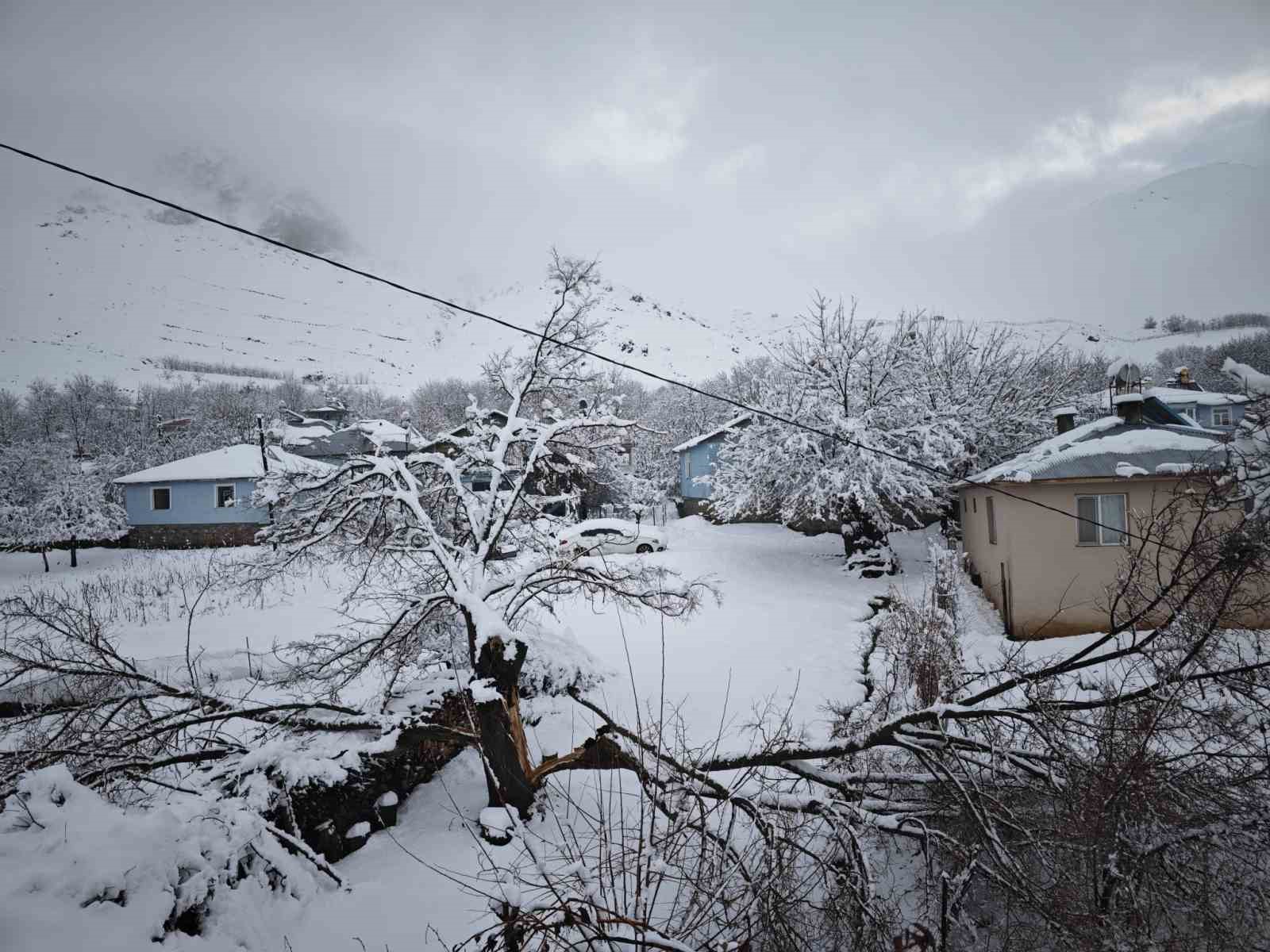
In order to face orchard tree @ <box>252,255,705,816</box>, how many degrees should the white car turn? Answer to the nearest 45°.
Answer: approximately 90° to its right

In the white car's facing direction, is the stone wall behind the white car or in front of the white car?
behind

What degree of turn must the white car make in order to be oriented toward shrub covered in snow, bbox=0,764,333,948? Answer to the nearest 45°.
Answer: approximately 90° to its right

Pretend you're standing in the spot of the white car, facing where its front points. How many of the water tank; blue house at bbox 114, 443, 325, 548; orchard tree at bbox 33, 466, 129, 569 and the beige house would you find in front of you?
2

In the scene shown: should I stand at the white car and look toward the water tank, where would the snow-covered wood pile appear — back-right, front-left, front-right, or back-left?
back-right

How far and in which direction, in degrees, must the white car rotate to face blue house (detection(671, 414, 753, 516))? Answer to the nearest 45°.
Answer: approximately 90° to its left

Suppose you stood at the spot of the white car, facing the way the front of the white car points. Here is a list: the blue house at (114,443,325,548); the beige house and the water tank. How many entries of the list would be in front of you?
2

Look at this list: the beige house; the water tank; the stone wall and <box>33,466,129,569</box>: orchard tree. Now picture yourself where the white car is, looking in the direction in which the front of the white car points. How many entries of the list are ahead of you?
2

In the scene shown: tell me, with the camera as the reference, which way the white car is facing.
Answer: facing to the right of the viewer
